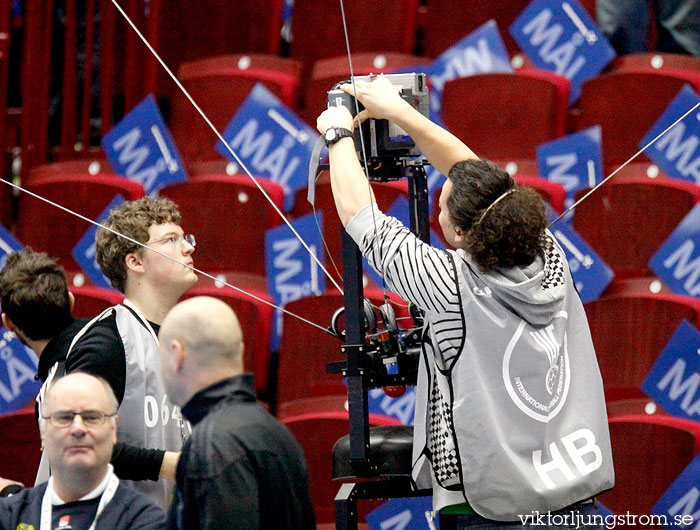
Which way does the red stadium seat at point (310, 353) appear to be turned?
toward the camera

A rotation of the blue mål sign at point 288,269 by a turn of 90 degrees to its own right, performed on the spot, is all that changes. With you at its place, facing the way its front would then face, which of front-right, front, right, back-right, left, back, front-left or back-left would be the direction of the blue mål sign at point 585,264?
back

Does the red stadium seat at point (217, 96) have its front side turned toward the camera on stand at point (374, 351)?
yes

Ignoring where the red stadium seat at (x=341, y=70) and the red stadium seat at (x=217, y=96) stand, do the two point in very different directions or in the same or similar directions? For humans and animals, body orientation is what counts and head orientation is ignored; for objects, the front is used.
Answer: same or similar directions

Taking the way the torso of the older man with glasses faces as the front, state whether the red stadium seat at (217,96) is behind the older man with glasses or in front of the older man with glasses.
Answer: behind

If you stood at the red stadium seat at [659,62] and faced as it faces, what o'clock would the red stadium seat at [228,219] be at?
the red stadium seat at [228,219] is roughly at 2 o'clock from the red stadium seat at [659,62].

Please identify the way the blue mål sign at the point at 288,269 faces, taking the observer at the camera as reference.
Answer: facing the viewer

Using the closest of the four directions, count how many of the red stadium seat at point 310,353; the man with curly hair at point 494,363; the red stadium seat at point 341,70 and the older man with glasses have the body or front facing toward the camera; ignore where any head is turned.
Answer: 3

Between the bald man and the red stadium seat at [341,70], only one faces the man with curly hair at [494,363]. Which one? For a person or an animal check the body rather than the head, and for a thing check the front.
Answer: the red stadium seat

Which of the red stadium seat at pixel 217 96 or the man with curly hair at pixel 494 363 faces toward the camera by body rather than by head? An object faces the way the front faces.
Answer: the red stadium seat

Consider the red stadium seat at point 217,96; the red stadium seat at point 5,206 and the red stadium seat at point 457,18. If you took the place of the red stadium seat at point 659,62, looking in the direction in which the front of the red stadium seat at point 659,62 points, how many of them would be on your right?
3

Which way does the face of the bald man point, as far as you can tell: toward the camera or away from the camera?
away from the camera

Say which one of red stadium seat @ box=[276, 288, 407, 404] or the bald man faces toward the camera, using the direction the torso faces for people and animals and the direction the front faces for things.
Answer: the red stadium seat

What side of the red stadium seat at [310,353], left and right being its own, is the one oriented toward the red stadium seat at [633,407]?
left
